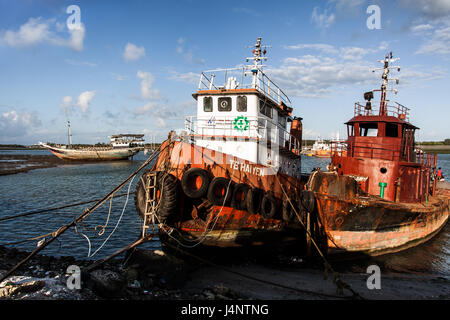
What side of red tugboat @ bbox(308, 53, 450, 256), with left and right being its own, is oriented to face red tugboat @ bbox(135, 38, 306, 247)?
front

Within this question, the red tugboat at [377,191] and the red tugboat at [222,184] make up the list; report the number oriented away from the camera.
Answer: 0
